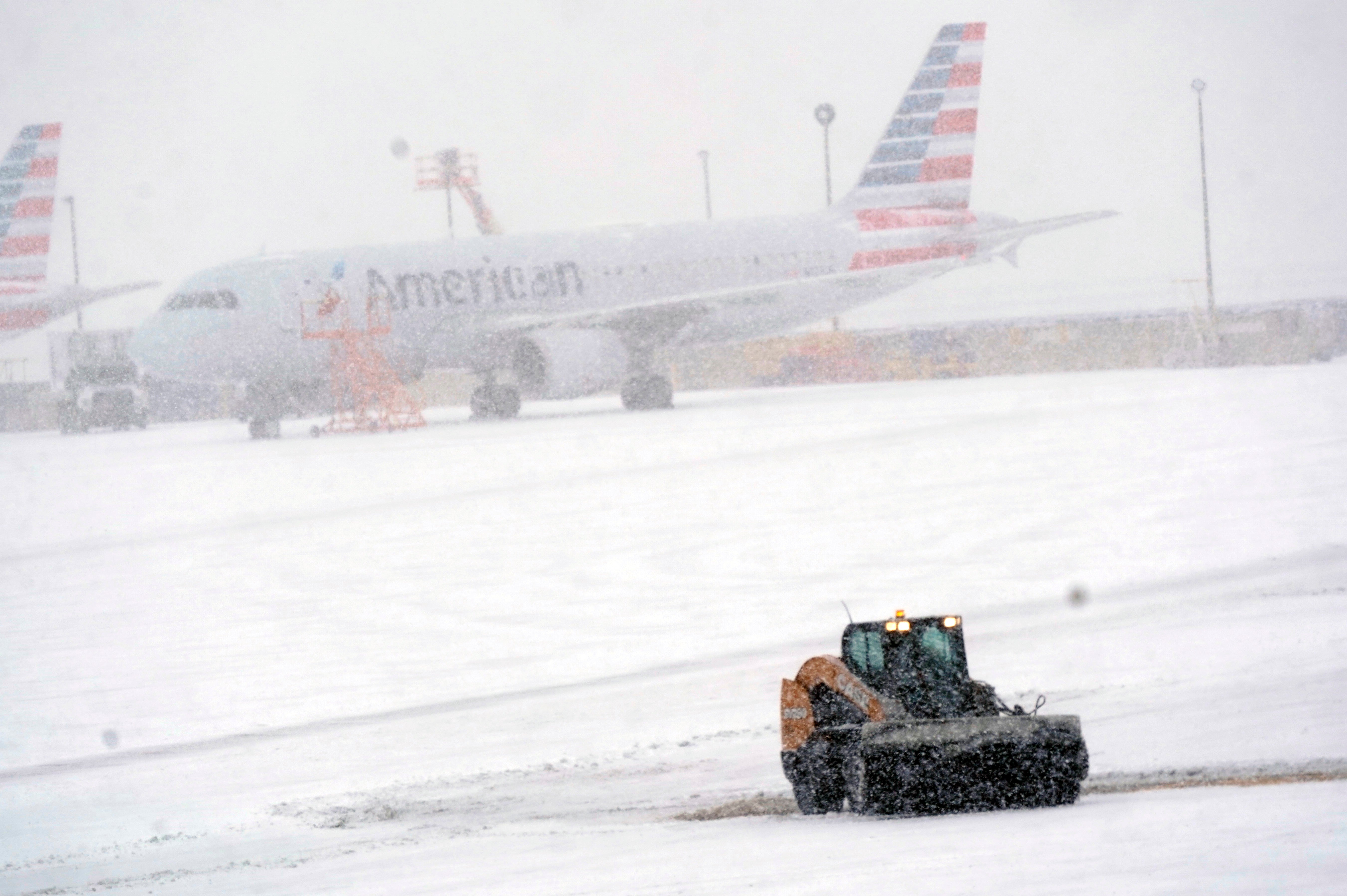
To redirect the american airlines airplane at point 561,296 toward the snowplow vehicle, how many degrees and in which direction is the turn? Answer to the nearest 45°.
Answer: approximately 45° to its left

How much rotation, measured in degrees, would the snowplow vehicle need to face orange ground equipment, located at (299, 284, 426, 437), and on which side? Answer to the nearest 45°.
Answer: approximately 135° to its left

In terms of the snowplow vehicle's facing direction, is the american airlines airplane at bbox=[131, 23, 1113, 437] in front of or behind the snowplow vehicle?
behind

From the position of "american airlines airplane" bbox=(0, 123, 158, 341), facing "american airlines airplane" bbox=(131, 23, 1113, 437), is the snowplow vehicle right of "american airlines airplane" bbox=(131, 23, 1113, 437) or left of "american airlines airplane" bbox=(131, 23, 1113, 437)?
right

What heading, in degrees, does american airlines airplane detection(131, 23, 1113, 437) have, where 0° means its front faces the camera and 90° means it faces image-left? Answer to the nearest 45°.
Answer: approximately 45°

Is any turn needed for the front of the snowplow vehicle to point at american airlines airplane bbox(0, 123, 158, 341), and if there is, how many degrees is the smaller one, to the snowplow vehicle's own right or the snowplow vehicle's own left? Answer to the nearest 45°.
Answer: approximately 180°
